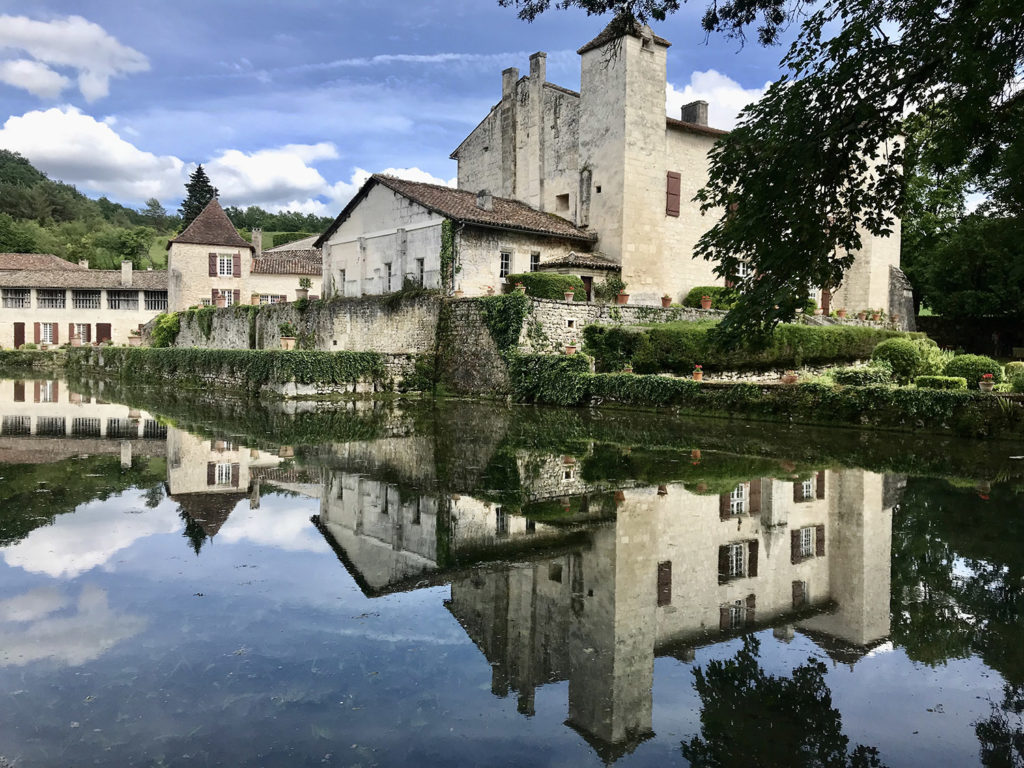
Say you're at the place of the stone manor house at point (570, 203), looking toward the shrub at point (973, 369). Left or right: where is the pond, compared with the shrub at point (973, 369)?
right

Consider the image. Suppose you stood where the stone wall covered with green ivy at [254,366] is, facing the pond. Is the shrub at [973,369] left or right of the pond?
left

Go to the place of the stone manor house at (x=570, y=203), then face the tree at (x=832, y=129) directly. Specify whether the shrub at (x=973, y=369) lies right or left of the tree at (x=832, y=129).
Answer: left

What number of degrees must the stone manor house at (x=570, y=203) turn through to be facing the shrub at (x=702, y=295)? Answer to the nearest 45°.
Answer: approximately 45° to its left

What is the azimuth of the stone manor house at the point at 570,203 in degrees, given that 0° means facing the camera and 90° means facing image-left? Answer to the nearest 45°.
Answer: approximately 315°

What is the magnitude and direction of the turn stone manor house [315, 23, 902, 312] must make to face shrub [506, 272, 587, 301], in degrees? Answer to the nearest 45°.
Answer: approximately 45° to its right

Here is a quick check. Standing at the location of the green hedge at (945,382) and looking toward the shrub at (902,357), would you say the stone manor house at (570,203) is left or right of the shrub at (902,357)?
left
